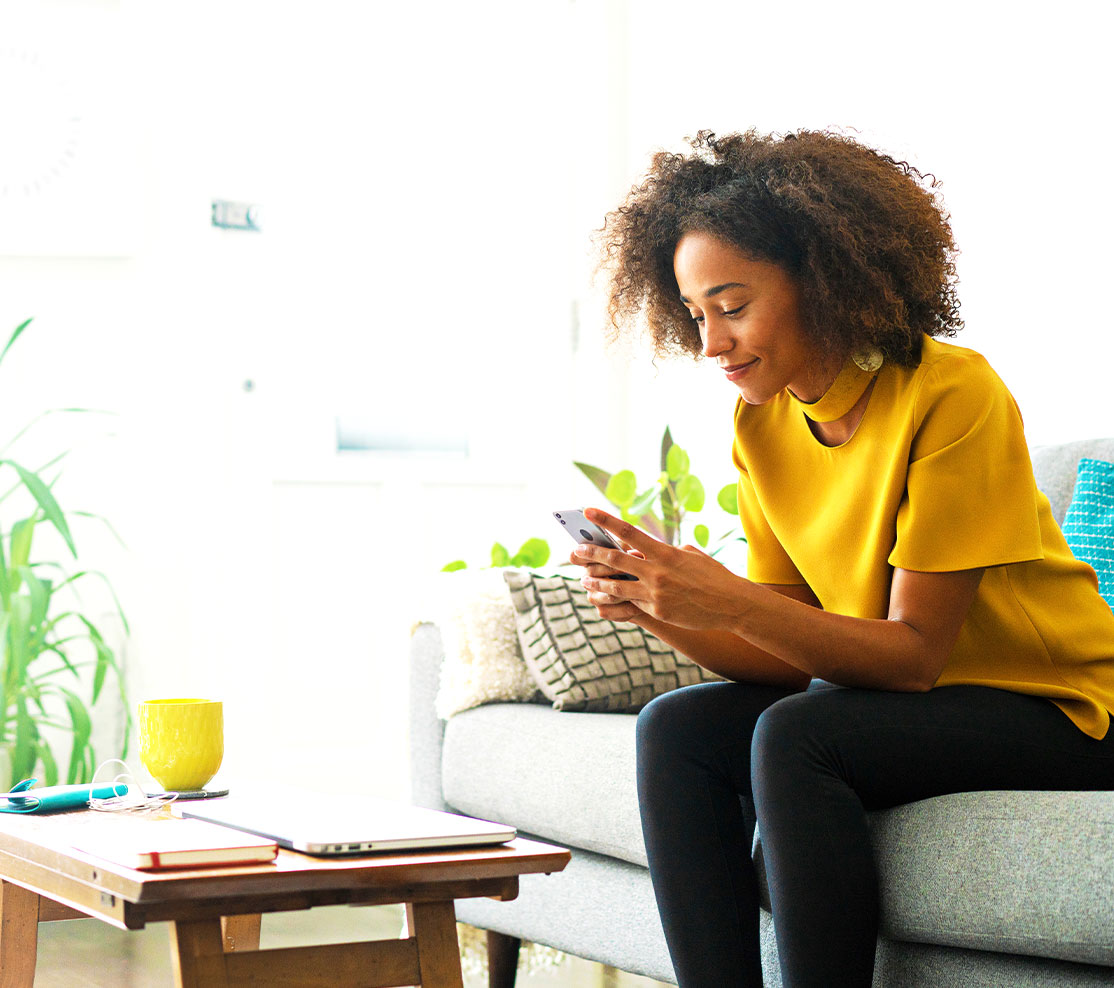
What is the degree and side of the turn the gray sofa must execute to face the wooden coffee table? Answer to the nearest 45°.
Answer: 0° — it already faces it

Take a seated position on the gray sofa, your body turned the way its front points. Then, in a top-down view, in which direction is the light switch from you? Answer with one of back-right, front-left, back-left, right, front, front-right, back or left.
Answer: right

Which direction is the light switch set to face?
toward the camera

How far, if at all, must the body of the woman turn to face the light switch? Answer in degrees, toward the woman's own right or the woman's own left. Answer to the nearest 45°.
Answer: approximately 90° to the woman's own right

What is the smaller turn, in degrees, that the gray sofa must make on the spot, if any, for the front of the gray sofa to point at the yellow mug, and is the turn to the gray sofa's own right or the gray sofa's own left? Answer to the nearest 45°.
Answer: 0° — it already faces it

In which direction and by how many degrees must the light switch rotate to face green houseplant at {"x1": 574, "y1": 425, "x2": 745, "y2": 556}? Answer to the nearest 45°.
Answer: approximately 45° to its left

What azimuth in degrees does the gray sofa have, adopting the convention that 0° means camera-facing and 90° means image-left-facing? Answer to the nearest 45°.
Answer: approximately 45°

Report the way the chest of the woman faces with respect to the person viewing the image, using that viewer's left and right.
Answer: facing the viewer and to the left of the viewer

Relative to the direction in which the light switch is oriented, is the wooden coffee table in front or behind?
in front
